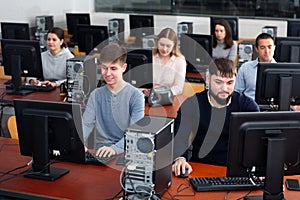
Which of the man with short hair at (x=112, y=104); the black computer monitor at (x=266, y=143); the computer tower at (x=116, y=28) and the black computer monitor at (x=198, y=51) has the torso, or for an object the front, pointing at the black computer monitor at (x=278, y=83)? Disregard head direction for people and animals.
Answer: the black computer monitor at (x=266, y=143)

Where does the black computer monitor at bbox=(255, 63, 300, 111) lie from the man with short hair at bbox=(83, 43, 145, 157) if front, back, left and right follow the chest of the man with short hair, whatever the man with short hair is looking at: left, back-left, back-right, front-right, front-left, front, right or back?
back-left

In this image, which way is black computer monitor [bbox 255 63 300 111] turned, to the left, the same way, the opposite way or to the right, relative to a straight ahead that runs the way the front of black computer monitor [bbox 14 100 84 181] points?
the same way

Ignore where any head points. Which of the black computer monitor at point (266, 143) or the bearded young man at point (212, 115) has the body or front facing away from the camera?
the black computer monitor

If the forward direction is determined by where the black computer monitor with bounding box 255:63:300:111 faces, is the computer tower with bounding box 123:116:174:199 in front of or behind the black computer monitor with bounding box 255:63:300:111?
behind

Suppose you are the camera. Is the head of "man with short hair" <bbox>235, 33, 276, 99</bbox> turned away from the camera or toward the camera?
toward the camera

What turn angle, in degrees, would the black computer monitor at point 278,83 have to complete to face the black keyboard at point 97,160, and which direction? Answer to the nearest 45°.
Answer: approximately 135° to its left

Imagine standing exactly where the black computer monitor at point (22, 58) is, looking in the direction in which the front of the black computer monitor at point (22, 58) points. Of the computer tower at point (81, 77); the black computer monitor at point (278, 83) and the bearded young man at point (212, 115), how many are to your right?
3

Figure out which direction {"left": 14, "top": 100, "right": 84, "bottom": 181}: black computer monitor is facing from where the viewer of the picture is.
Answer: facing away from the viewer and to the right of the viewer

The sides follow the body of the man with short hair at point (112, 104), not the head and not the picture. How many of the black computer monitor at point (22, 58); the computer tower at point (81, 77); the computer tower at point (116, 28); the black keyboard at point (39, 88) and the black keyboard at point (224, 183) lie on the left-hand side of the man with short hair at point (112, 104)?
1

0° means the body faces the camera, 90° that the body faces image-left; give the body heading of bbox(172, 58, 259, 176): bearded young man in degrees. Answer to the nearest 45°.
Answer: approximately 315°

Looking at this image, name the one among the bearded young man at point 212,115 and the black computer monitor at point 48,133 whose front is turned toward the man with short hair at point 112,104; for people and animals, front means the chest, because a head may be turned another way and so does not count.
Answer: the black computer monitor

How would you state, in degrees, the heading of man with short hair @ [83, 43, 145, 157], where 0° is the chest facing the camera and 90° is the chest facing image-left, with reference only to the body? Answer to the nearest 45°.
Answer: approximately 45°

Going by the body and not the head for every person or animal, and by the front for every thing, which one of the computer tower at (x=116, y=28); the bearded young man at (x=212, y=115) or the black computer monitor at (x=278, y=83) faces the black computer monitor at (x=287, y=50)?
the black computer monitor at (x=278, y=83)

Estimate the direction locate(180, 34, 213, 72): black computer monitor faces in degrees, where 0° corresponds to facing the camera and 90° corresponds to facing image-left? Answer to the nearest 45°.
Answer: approximately 180°

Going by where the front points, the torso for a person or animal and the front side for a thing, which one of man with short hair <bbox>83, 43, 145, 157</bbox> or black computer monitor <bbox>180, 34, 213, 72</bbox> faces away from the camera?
the black computer monitor

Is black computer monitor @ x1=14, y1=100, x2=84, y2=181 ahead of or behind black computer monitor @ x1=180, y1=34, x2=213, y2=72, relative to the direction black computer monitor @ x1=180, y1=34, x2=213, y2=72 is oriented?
behind

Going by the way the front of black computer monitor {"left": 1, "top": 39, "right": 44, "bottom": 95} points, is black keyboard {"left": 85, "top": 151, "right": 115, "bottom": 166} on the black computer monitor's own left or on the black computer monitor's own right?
on the black computer monitor's own right

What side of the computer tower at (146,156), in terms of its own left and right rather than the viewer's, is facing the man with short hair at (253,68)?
front
